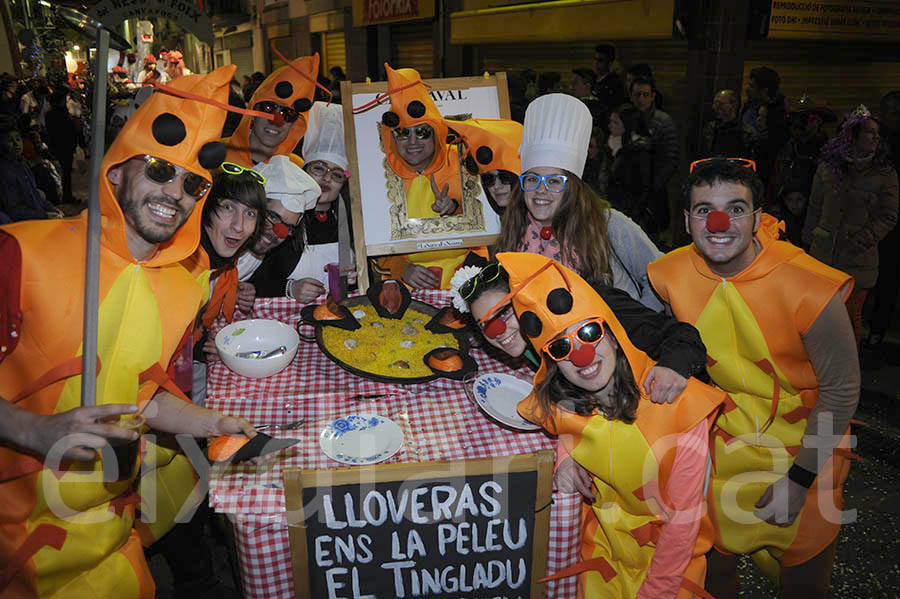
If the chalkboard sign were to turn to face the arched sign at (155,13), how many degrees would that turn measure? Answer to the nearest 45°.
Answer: approximately 135° to its right

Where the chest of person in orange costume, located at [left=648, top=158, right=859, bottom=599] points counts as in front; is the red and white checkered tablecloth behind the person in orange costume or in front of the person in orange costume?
in front

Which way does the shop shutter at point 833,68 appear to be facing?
toward the camera

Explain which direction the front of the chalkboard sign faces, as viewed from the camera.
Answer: facing the viewer

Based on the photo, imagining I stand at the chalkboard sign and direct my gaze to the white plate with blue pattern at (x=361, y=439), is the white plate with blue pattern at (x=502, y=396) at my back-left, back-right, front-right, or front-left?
front-right

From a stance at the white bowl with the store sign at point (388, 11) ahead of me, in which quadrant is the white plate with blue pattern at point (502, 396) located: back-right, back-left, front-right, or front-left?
back-right

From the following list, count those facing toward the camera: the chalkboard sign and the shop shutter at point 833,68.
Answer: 2

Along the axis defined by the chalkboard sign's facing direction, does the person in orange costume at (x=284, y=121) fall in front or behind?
behind

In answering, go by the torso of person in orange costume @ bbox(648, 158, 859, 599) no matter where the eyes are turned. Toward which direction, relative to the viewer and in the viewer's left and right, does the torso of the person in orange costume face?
facing the viewer and to the left of the viewer

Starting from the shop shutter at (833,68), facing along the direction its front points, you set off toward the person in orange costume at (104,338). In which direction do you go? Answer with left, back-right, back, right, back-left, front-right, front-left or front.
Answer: front
